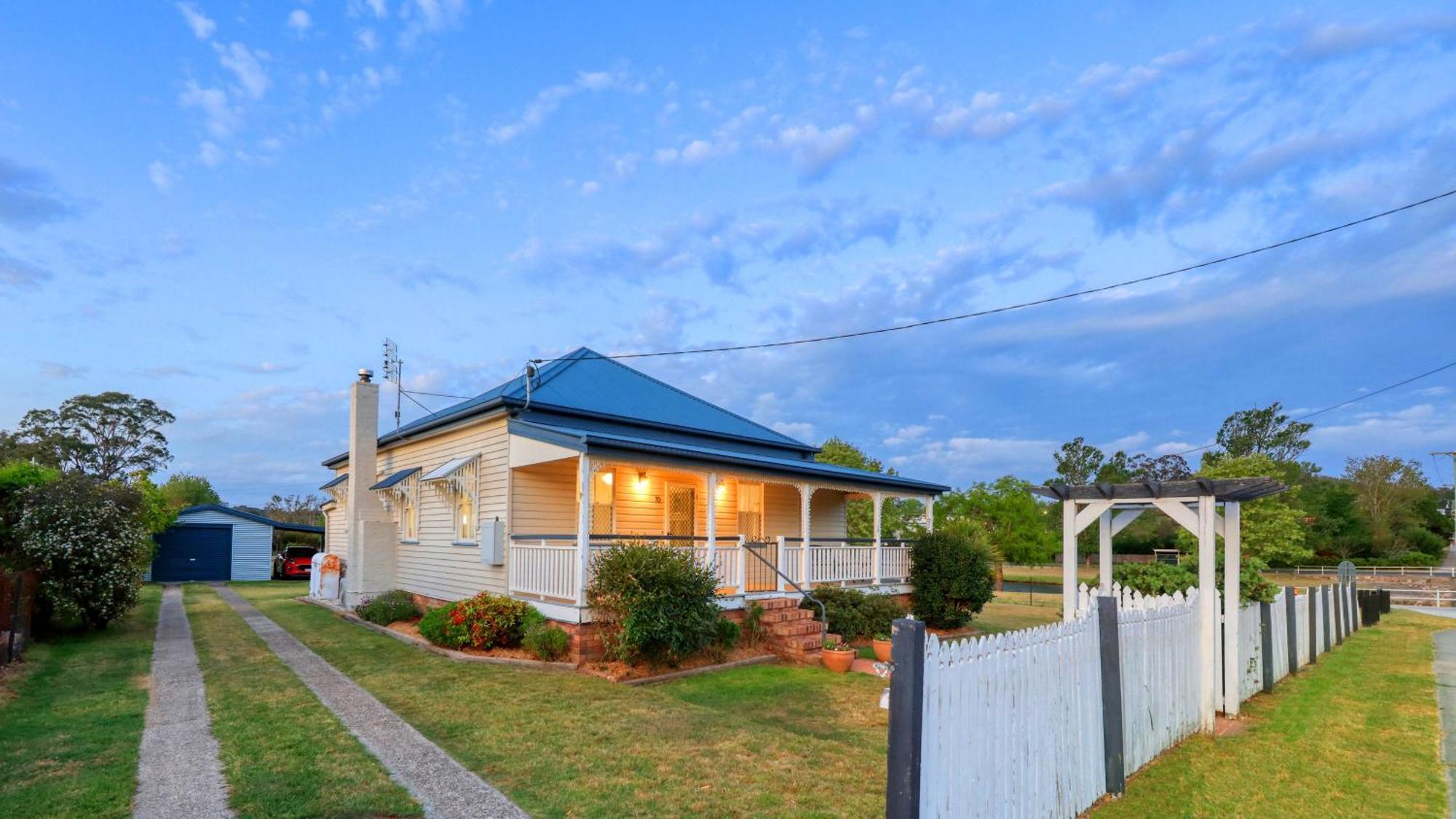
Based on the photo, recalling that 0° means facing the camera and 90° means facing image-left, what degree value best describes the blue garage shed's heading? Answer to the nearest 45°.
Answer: approximately 0°

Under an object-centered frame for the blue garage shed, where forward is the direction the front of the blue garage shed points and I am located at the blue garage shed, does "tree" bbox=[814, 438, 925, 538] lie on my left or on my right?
on my left

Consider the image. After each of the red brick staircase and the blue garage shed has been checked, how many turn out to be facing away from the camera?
0

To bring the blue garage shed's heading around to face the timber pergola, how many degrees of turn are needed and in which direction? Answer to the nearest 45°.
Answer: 0° — it already faces it

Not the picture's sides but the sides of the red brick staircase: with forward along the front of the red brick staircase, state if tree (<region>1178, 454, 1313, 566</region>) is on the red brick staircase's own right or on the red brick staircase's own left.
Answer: on the red brick staircase's own left

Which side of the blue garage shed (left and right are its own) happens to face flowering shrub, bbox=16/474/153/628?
front

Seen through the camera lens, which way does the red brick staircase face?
facing the viewer and to the right of the viewer

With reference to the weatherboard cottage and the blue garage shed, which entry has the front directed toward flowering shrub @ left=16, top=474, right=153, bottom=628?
the blue garage shed

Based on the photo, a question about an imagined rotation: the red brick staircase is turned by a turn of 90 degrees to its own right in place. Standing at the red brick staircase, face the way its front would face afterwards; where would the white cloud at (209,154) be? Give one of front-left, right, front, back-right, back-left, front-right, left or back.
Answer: front-right

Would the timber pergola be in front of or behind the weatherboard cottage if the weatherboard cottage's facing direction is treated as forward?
in front

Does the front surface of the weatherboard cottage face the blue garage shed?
no

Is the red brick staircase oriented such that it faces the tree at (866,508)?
no

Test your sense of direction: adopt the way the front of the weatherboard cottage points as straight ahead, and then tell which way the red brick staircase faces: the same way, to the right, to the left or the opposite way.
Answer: the same way

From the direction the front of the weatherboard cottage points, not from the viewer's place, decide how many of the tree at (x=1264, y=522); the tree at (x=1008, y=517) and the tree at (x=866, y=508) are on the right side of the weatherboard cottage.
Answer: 0
